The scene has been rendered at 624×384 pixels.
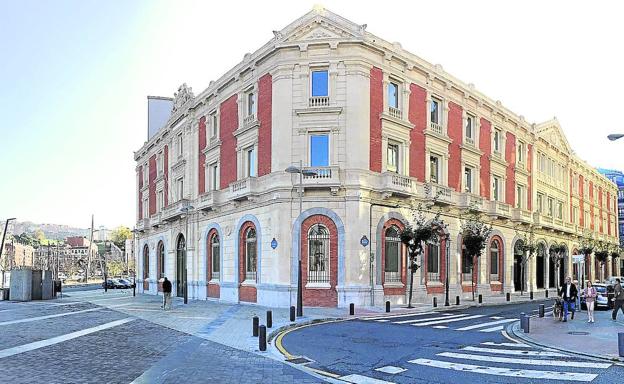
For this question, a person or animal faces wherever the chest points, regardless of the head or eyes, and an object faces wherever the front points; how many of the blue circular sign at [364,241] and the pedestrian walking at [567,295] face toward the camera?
2

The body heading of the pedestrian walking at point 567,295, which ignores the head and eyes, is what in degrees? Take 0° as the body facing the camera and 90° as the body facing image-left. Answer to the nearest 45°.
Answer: approximately 0°
